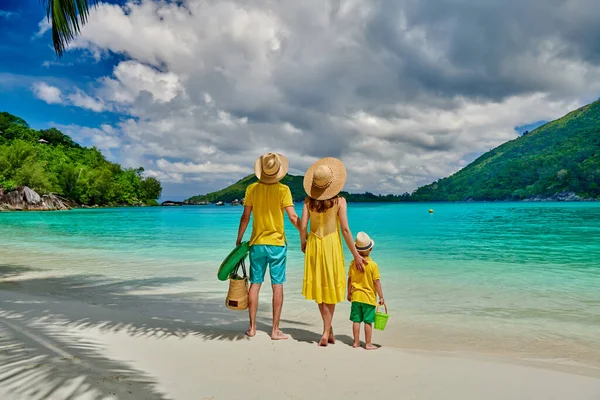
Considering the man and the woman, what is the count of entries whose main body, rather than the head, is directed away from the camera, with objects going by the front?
2

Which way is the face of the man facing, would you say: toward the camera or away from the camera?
away from the camera

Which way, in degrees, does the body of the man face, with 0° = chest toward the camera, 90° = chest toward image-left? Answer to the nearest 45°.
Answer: approximately 180°

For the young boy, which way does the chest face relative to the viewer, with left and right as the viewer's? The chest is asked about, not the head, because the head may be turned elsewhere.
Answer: facing away from the viewer

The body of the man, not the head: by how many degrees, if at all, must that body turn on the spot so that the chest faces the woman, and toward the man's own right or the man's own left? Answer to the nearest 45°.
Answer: approximately 135° to the man's own right

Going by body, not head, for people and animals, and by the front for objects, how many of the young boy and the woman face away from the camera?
2

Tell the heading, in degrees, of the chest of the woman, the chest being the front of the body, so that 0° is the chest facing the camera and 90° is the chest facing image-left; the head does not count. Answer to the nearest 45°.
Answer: approximately 180°
